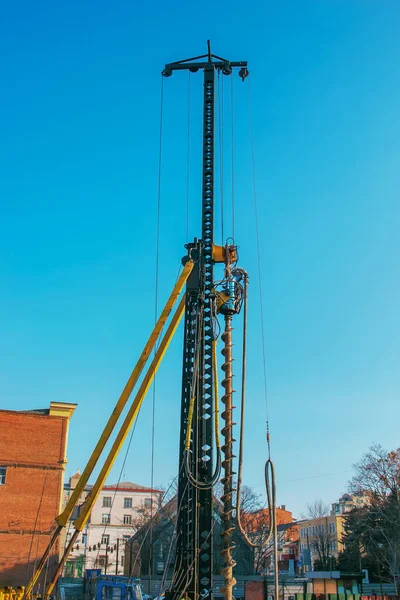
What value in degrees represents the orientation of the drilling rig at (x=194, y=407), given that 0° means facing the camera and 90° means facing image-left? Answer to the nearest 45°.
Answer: approximately 270°

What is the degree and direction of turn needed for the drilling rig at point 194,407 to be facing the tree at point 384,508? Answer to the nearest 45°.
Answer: approximately 45° to its left

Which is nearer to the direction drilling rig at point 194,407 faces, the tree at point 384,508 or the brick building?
the tree

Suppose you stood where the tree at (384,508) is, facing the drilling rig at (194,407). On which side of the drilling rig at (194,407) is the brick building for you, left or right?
right
